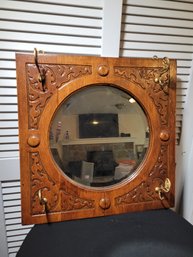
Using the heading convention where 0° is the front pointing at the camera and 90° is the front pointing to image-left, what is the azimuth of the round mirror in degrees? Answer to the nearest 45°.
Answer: approximately 0°
